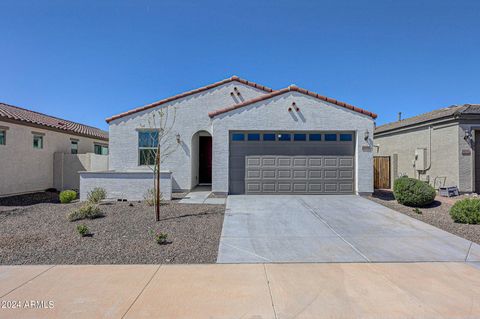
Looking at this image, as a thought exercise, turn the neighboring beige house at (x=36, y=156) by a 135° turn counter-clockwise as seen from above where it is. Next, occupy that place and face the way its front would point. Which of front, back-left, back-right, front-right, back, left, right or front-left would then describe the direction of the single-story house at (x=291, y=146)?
front-right

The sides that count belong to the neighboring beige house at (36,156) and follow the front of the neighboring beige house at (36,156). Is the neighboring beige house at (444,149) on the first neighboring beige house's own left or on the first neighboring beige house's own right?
on the first neighboring beige house's own left

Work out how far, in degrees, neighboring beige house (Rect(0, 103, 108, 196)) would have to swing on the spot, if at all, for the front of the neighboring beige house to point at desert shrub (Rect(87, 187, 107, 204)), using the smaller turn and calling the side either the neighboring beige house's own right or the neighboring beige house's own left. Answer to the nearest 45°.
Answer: approximately 45° to the neighboring beige house's own left

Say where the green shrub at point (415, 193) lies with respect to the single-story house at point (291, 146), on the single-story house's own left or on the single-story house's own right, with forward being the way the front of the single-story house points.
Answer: on the single-story house's own left

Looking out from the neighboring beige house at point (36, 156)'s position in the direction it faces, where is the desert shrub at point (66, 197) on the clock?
The desert shrub is roughly at 10 o'clock from the neighboring beige house.

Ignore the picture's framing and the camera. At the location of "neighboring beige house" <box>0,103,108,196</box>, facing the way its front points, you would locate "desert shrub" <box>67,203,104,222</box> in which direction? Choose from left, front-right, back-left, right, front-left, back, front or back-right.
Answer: front-left

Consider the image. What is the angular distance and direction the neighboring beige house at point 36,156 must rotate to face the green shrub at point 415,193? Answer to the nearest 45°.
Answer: approximately 90° to its left

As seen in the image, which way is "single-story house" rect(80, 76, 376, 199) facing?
toward the camera

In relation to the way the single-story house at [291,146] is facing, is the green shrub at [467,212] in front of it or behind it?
in front

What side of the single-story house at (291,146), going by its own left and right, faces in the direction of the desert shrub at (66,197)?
right

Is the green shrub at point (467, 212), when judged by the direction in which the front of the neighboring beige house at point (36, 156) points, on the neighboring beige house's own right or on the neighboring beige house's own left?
on the neighboring beige house's own left

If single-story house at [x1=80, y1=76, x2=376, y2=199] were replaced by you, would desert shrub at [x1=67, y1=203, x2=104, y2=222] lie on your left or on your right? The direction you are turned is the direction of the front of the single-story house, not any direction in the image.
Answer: on your right

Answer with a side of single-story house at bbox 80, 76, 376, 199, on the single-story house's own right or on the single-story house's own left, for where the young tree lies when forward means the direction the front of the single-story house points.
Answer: on the single-story house's own right
